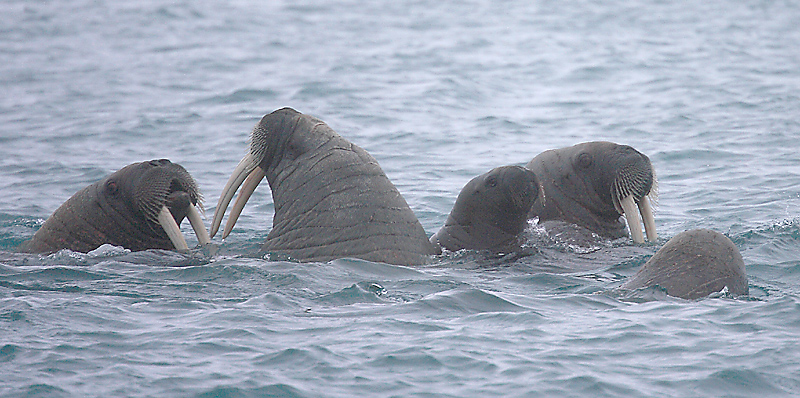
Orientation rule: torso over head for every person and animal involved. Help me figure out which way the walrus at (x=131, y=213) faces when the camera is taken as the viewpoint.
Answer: facing the viewer and to the right of the viewer

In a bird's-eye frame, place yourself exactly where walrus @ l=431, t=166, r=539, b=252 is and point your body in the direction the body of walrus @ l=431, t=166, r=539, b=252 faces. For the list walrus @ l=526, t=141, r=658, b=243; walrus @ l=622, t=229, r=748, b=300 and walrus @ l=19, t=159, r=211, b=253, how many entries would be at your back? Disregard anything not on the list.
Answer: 1

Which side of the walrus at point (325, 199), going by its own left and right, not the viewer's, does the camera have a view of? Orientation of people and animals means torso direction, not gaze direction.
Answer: left

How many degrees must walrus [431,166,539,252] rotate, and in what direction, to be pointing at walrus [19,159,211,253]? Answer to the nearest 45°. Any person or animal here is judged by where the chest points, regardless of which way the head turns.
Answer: approximately 180°

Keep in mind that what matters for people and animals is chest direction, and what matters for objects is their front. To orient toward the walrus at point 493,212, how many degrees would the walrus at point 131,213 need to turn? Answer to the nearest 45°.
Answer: approximately 45° to its left

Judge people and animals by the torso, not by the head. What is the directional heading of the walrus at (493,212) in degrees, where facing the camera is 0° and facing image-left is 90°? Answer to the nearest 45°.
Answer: approximately 270°

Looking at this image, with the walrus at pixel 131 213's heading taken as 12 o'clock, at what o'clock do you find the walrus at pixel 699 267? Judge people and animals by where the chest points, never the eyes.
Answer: the walrus at pixel 699 267 is roughly at 12 o'clock from the walrus at pixel 131 213.

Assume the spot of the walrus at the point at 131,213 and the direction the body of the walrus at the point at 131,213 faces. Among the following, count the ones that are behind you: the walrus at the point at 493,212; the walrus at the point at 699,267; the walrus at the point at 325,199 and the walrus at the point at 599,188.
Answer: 0

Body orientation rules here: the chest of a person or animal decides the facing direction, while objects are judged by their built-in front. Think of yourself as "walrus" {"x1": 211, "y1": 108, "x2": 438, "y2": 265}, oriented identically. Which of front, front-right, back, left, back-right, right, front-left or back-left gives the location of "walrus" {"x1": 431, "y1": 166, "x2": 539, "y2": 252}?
back

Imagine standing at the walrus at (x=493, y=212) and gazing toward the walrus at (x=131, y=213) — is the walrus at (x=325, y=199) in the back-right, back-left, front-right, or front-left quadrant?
front-left

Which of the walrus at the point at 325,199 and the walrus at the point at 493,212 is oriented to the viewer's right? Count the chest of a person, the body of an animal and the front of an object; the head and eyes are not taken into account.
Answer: the walrus at the point at 493,212

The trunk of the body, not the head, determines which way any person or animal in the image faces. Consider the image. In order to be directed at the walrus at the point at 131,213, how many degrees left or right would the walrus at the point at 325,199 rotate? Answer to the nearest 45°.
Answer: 0° — it already faces it

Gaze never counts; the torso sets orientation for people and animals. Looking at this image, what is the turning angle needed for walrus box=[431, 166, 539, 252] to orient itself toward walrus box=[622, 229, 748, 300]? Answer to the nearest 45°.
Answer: approximately 45° to its right

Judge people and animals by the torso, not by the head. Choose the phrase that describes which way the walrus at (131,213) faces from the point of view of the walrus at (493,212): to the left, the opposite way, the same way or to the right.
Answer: the same way
